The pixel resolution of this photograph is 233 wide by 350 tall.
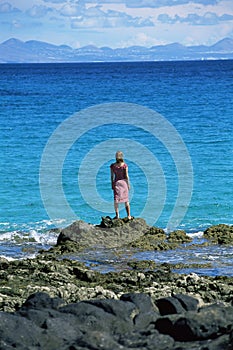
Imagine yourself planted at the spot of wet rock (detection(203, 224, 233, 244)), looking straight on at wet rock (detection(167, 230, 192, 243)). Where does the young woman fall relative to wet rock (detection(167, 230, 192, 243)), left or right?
right

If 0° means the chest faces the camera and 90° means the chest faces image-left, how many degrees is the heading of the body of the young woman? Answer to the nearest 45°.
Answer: approximately 180°

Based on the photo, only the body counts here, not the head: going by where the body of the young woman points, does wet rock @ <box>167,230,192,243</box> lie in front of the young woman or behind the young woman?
behind

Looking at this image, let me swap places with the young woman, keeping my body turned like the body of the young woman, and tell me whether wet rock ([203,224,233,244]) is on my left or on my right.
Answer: on my right
